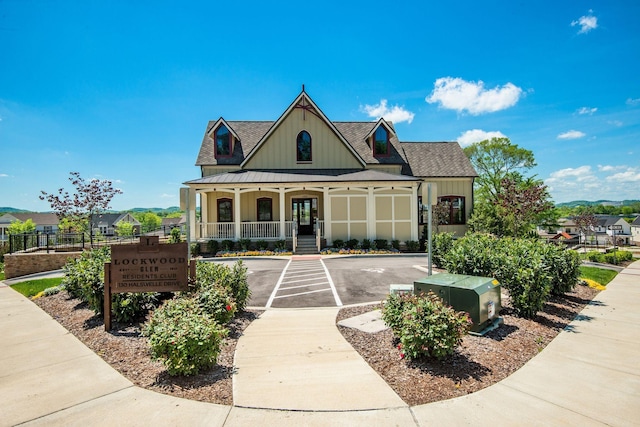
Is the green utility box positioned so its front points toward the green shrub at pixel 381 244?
no

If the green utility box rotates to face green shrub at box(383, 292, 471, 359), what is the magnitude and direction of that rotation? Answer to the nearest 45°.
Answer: approximately 45° to its right

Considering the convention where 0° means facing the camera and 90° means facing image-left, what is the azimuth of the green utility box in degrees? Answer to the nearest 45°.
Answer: approximately 315°

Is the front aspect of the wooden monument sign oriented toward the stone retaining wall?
no

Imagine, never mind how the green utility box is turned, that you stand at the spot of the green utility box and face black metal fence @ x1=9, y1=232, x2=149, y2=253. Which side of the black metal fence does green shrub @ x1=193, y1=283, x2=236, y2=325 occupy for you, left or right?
left

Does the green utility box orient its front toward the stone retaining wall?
no

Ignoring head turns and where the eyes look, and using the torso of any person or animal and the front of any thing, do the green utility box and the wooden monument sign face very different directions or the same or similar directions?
same or similar directions

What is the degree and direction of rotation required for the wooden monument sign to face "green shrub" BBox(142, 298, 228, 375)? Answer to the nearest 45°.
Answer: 0° — it already faces it

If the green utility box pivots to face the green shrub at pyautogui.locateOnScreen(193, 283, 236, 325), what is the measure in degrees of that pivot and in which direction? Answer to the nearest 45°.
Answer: approximately 135° to its right

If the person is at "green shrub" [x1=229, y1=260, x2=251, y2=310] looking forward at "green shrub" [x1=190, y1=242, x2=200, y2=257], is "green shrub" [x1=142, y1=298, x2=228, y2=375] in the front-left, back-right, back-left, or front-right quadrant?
back-left

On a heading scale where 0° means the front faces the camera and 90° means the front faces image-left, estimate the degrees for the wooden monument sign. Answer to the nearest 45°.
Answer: approximately 0°

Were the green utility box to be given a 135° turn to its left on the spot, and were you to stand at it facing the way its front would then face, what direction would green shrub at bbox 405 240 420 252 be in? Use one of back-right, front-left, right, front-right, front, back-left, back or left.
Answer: front

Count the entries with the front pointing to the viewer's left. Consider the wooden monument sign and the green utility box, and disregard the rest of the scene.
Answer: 0
